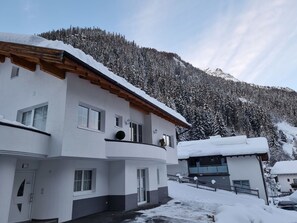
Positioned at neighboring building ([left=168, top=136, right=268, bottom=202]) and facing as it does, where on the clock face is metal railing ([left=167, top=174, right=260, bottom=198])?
The metal railing is roughly at 1 o'clock from the neighboring building.

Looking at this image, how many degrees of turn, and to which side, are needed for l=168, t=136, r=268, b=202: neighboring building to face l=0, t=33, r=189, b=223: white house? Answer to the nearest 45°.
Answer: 0° — it already faces it

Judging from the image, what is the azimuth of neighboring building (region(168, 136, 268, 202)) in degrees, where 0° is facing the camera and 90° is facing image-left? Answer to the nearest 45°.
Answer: approximately 0°
